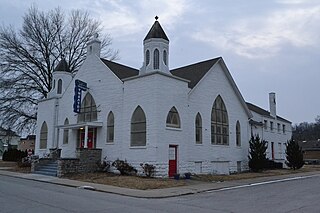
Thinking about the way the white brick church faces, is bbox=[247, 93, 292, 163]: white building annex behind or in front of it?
behind

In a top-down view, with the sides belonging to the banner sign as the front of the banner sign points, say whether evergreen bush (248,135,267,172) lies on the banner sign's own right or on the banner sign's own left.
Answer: on the banner sign's own left

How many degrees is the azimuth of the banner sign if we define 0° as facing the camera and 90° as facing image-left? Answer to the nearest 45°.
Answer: approximately 315°

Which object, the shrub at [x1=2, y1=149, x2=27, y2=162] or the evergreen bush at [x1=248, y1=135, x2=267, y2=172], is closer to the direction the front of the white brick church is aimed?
the shrub

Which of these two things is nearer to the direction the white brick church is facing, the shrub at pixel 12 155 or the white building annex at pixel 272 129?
the shrub

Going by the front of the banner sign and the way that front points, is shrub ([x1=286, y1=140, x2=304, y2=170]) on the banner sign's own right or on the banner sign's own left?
on the banner sign's own left

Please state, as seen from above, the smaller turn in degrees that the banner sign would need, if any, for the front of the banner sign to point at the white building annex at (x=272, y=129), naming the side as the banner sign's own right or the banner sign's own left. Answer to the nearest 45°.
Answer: approximately 90° to the banner sign's own left

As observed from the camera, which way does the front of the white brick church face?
facing the viewer and to the left of the viewer
